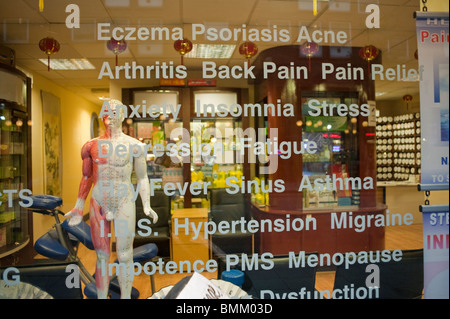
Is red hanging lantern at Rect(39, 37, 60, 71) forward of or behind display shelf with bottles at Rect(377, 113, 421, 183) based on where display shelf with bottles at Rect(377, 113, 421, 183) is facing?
forward

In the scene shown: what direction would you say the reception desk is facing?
toward the camera

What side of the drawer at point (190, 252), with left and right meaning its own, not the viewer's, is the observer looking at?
front

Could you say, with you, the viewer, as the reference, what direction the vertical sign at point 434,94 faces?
facing the viewer

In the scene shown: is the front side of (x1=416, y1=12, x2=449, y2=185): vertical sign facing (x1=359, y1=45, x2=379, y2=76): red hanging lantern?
no

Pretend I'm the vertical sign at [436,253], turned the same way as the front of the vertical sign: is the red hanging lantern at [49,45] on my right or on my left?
on my right

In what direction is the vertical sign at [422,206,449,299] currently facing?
toward the camera

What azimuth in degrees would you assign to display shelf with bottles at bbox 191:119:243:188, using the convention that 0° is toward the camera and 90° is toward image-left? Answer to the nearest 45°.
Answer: approximately 0°

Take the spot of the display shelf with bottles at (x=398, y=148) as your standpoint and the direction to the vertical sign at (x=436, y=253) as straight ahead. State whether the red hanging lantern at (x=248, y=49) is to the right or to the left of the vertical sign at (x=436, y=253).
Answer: right
